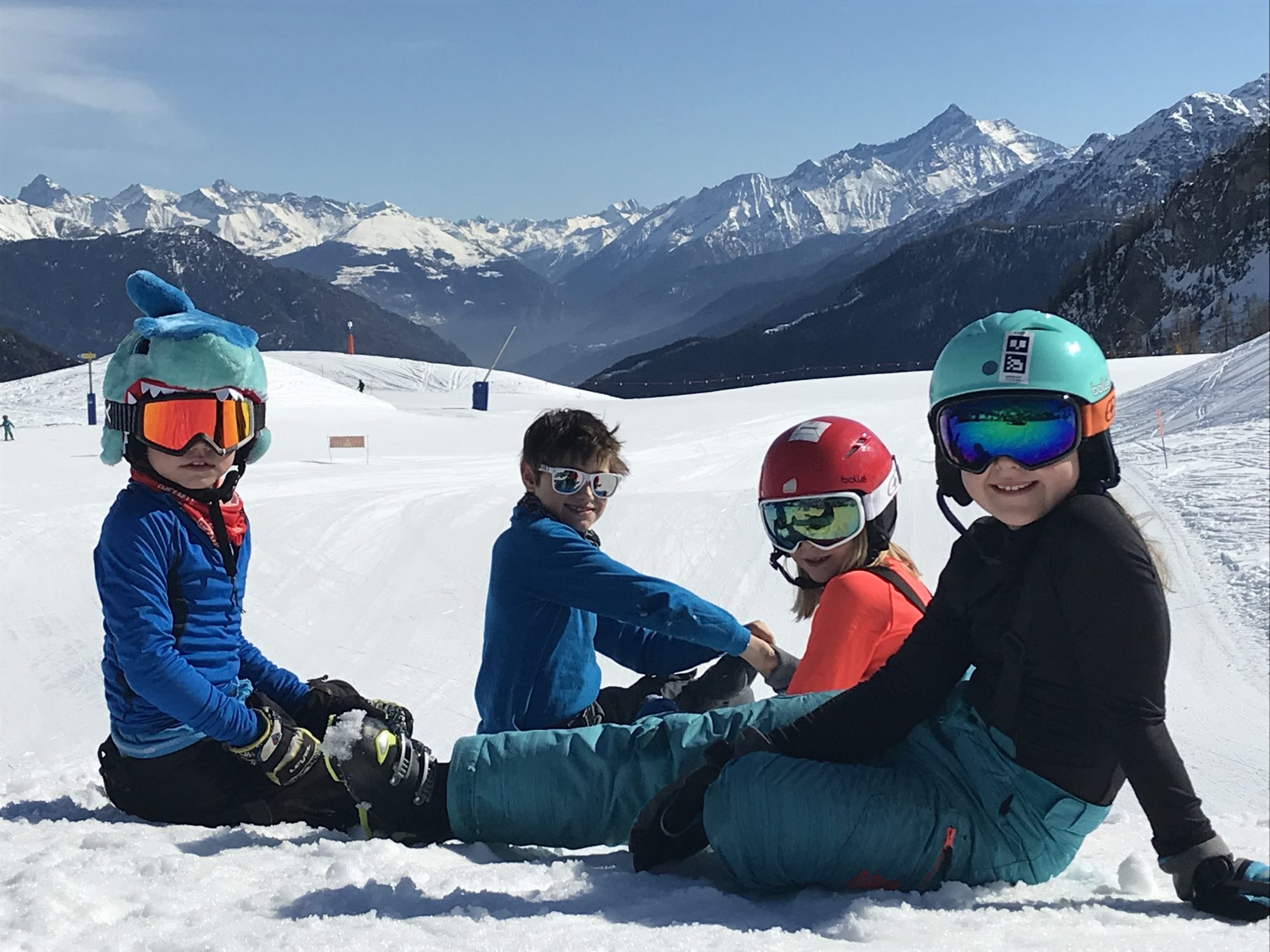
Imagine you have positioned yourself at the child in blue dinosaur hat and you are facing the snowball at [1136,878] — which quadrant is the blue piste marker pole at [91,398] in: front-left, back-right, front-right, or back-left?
back-left

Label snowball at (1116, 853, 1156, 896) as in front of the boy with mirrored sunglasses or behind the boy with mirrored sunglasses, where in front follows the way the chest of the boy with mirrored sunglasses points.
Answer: in front

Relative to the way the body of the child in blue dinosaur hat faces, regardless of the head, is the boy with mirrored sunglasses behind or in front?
in front

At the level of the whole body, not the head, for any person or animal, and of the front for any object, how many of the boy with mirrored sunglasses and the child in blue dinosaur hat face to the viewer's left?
0

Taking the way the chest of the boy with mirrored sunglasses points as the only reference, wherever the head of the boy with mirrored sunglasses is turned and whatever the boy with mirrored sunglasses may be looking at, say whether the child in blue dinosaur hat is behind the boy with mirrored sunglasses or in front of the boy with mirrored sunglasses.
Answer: behind

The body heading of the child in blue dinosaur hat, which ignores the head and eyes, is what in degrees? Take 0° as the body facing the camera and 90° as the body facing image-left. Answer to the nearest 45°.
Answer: approximately 315°

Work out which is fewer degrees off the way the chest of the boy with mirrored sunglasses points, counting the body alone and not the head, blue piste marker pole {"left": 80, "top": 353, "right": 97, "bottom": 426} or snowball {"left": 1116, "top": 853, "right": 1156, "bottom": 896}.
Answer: the snowball

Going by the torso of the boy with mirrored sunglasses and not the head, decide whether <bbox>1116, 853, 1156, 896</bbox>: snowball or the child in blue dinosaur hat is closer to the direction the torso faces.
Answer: the snowball

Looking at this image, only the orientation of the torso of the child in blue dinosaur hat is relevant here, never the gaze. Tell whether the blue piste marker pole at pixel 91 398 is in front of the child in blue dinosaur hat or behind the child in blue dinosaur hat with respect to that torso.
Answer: behind

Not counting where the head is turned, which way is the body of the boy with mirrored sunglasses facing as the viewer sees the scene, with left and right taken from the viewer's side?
facing to the right of the viewer

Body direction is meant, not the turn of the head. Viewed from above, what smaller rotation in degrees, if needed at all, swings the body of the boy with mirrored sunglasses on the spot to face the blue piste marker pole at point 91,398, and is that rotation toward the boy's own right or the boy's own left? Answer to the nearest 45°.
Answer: approximately 135° to the boy's own left
